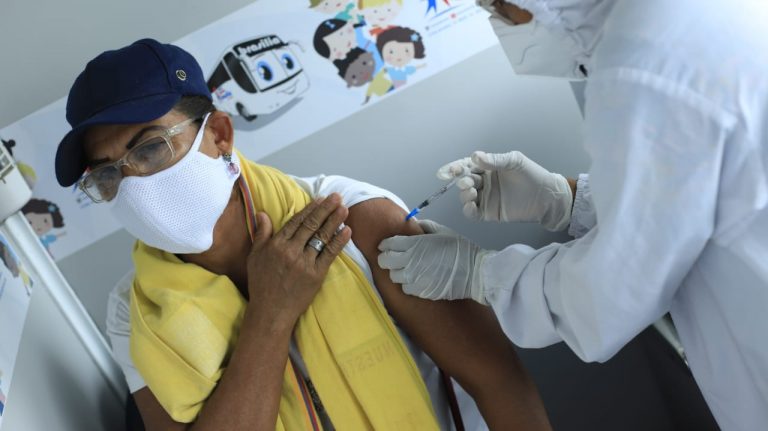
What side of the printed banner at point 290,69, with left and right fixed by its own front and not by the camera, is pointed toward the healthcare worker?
front

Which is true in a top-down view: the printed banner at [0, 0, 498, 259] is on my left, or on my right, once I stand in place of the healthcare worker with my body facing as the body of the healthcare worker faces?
on my right

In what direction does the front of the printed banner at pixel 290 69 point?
toward the camera

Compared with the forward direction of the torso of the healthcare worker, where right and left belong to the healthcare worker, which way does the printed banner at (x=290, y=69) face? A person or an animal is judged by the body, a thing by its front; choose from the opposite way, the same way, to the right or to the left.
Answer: to the left

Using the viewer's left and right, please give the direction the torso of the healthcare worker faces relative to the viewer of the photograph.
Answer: facing to the left of the viewer
